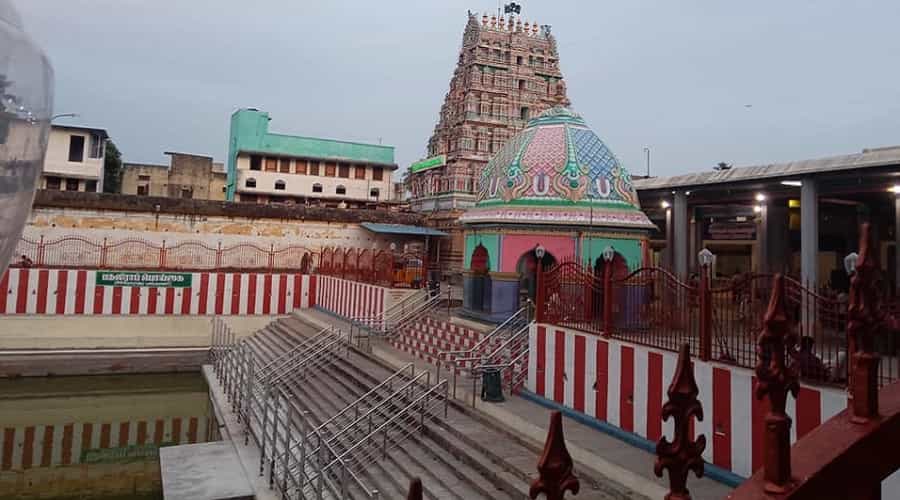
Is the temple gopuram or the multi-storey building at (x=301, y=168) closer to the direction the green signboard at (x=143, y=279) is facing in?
the temple gopuram

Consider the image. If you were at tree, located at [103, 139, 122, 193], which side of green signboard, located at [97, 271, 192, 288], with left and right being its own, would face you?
back

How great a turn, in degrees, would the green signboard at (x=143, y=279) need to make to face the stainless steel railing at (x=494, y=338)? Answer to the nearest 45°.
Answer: approximately 45° to its left

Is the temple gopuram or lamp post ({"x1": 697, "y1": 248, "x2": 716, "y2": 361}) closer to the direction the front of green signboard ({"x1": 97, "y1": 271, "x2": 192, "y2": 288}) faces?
the lamp post

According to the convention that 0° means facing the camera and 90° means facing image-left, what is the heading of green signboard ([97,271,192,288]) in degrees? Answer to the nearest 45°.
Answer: approximately 0°

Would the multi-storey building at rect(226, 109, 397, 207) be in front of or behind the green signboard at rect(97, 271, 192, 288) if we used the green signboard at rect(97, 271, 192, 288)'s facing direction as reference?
behind
